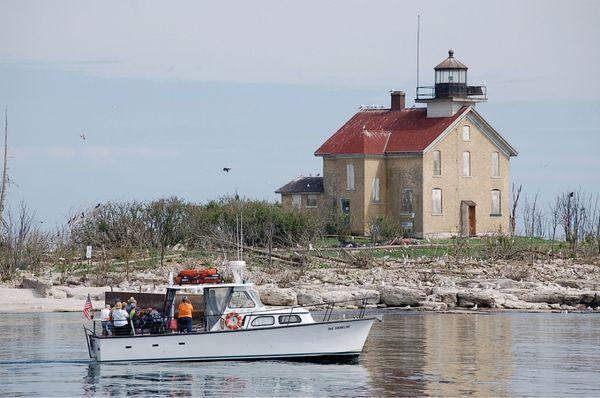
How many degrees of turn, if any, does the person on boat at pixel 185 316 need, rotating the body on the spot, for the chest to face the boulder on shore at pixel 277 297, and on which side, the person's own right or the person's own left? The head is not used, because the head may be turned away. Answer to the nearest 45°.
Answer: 0° — they already face it

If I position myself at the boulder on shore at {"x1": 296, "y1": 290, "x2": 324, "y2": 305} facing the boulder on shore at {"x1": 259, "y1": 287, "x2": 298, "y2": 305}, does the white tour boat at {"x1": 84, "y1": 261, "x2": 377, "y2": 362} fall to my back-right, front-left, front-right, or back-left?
front-left

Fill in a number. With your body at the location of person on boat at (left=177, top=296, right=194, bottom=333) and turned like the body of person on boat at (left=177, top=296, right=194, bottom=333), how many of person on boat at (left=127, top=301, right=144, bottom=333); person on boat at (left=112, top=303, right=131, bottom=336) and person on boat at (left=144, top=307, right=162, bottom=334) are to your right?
0

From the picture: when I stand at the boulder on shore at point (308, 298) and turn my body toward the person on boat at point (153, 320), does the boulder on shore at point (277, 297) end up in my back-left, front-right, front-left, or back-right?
front-right

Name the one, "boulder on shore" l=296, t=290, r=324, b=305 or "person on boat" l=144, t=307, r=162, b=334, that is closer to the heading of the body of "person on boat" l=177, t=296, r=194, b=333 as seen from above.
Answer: the boulder on shore

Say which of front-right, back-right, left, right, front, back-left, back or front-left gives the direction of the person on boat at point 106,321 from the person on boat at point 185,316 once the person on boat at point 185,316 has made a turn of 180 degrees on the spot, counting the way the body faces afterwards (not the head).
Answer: right

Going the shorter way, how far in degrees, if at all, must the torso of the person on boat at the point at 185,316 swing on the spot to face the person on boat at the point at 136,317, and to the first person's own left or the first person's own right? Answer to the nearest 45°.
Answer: approximately 90° to the first person's own left

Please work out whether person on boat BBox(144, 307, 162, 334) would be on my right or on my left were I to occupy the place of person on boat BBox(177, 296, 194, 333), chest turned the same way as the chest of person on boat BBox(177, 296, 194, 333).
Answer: on my left

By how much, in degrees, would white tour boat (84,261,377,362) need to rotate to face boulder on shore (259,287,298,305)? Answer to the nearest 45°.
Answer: approximately 90° to its left

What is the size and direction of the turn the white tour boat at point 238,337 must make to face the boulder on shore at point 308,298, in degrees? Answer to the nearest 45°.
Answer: approximately 90° to its left

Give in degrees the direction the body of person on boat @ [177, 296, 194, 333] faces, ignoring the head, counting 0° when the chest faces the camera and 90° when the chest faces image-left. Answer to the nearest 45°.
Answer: approximately 180°

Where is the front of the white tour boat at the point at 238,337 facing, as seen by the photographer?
facing to the right of the viewer
